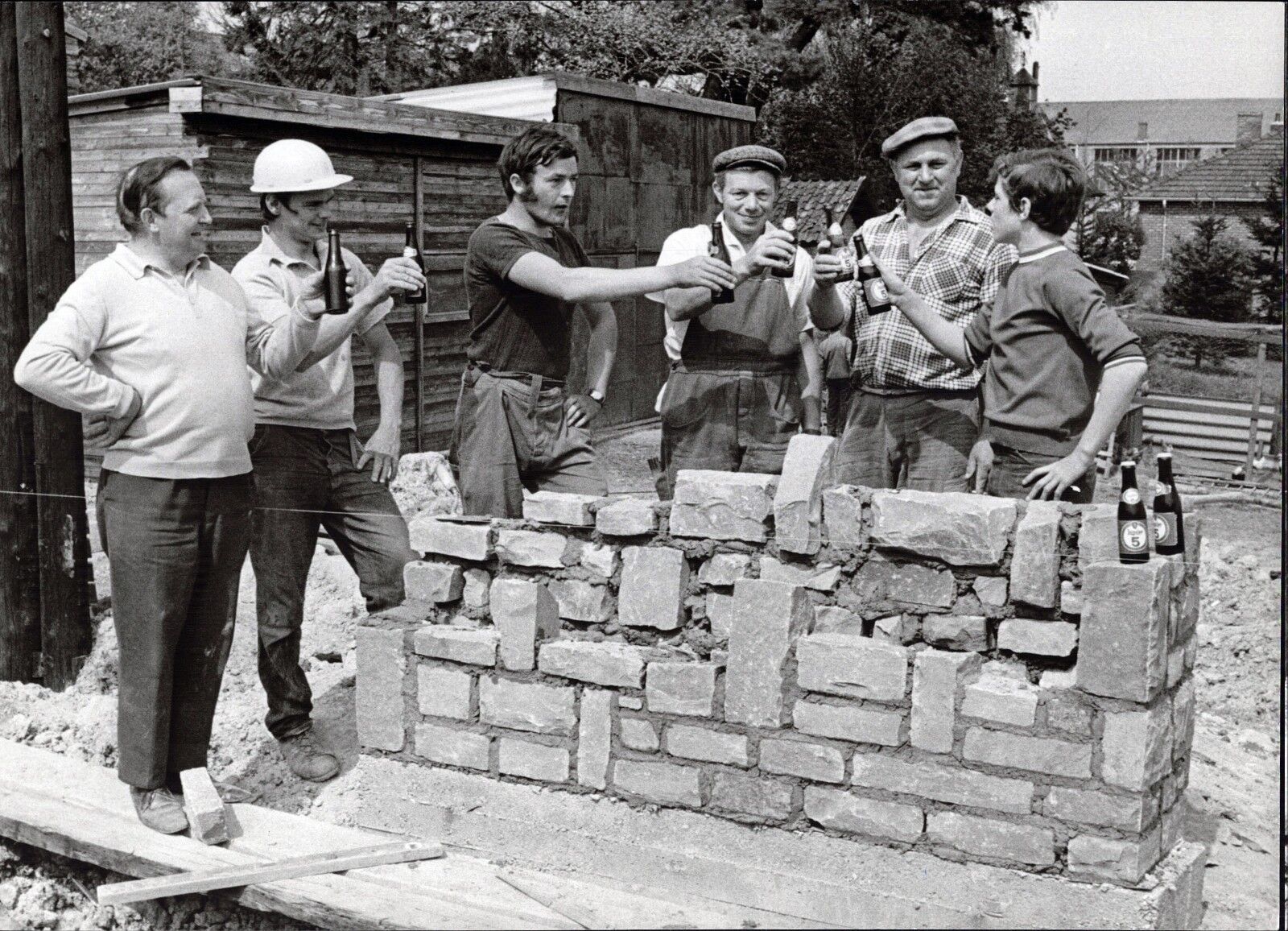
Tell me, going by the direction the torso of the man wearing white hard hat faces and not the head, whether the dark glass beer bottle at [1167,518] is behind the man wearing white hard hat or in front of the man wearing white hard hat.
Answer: in front

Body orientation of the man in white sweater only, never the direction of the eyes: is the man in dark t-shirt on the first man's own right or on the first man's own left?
on the first man's own left

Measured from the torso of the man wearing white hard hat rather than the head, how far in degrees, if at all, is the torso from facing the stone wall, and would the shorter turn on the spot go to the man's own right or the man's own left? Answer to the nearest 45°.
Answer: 0° — they already face it

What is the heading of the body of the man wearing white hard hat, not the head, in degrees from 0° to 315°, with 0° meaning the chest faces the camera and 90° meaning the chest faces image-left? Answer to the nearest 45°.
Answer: approximately 315°

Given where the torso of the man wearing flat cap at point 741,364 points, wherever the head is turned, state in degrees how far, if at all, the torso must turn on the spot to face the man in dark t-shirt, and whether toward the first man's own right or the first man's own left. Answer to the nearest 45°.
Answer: approximately 90° to the first man's own right

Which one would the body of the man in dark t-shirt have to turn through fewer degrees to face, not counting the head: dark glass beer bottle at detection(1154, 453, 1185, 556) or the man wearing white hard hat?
the dark glass beer bottle

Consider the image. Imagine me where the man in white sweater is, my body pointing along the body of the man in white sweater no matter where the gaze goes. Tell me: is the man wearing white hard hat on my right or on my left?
on my left

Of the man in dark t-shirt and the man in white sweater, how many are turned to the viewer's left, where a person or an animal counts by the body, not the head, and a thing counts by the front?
0

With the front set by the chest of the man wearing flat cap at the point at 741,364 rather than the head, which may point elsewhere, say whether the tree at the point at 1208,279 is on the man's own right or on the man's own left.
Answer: on the man's own left
